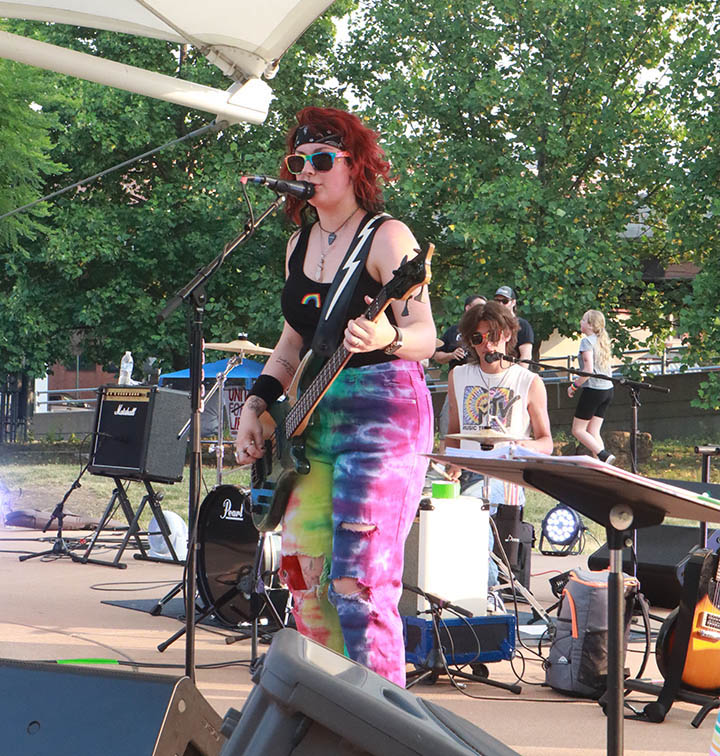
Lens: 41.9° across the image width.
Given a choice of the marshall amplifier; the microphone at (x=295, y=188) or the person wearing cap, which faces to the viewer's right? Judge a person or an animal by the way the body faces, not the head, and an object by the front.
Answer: the microphone

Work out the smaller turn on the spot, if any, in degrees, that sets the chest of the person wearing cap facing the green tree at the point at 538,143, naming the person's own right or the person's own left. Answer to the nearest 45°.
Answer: approximately 135° to the person's own right

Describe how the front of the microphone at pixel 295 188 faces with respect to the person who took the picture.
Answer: facing to the right of the viewer

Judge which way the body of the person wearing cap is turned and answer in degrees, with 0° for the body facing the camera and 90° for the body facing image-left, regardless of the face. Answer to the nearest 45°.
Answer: approximately 45°

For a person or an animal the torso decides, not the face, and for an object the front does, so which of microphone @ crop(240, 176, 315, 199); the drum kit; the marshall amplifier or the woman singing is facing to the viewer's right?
the microphone

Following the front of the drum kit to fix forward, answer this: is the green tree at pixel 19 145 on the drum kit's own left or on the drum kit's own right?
on the drum kit's own right

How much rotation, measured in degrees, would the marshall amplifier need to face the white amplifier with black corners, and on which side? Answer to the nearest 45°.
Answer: approximately 90° to its left
